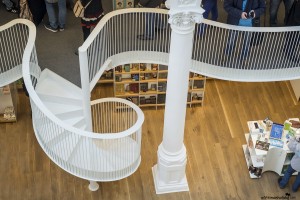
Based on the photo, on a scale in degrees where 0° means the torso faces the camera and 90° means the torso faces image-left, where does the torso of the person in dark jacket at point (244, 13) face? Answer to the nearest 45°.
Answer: approximately 0°

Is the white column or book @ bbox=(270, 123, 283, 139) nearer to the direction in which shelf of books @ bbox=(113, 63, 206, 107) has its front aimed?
the white column
